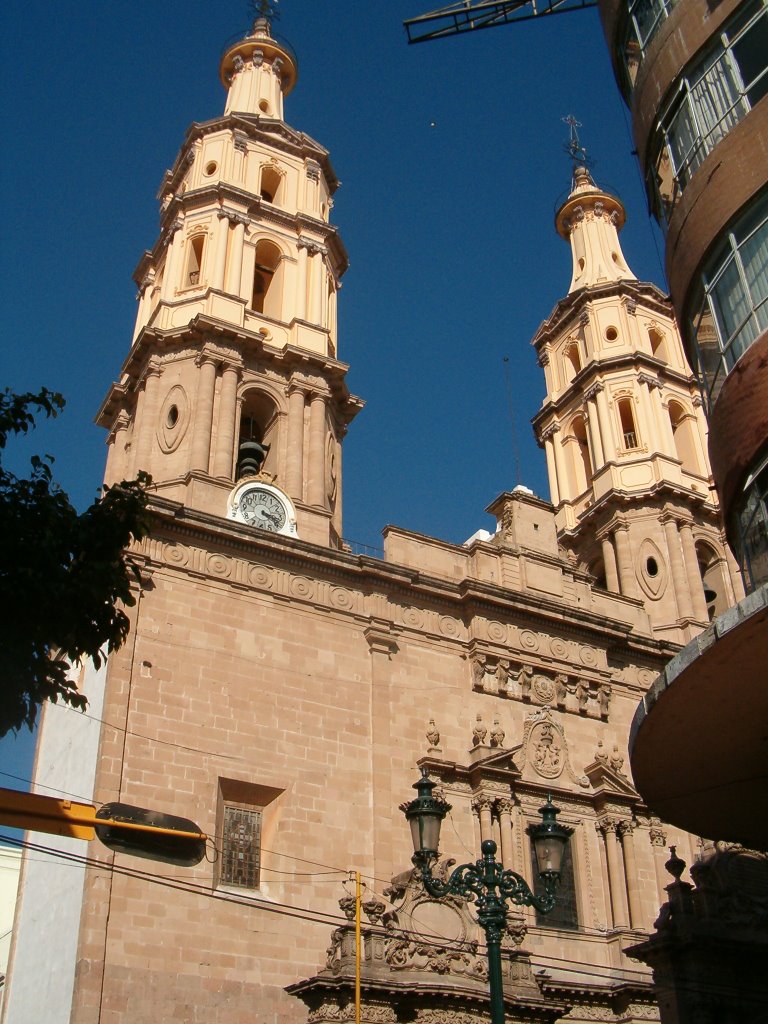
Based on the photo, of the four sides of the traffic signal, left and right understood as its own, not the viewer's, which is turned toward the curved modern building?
right

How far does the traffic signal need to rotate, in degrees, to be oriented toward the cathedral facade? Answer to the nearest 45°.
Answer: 0° — it already faces it

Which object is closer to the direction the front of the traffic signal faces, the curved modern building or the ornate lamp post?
the ornate lamp post

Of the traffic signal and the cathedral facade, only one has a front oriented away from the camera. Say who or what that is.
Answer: the traffic signal

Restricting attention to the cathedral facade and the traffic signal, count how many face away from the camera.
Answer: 1

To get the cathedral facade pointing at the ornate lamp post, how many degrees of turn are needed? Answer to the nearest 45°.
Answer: approximately 45° to its right

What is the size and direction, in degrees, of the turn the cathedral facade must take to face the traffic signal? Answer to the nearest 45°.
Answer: approximately 45° to its right

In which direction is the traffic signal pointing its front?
away from the camera

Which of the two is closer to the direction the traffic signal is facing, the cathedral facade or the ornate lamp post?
the cathedral facade

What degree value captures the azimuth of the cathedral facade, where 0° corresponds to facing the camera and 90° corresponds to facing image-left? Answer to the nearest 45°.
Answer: approximately 315°

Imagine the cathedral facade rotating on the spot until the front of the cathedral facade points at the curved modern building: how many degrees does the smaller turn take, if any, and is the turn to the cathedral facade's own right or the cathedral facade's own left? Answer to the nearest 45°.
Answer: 0° — it already faces it
